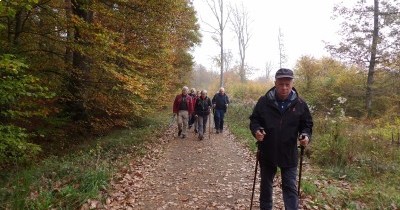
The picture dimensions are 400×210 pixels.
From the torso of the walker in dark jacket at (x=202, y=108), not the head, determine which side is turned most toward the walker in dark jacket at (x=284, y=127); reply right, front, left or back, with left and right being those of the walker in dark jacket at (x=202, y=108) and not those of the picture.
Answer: front

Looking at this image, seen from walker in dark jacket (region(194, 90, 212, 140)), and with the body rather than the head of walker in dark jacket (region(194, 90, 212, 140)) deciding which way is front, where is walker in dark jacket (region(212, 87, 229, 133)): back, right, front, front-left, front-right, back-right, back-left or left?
back-left

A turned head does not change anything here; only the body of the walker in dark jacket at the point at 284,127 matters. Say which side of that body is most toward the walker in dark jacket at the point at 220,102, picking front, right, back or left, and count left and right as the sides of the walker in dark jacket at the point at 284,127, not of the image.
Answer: back

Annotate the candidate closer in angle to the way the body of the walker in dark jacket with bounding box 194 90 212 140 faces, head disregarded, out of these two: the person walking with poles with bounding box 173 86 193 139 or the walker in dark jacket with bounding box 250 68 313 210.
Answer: the walker in dark jacket

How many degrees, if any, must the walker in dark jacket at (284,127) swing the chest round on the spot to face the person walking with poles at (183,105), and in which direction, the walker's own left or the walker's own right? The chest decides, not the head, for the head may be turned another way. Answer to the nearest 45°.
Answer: approximately 135° to the walker's own right

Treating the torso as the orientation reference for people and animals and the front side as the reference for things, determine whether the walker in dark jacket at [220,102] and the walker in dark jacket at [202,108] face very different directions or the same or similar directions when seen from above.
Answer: same or similar directions

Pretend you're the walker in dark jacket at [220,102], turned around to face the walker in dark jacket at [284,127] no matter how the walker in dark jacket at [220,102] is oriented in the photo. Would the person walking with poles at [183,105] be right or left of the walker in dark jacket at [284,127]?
right

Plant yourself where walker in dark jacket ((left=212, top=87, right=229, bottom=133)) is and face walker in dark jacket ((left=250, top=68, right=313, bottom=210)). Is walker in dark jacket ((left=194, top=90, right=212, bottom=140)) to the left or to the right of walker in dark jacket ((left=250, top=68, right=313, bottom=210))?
right

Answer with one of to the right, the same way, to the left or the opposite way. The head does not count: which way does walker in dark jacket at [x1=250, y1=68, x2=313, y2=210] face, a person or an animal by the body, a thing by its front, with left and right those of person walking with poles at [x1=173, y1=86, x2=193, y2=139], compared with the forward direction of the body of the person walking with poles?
the same way

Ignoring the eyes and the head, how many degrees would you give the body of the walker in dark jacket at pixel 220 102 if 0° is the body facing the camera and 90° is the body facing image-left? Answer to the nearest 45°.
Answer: approximately 0°

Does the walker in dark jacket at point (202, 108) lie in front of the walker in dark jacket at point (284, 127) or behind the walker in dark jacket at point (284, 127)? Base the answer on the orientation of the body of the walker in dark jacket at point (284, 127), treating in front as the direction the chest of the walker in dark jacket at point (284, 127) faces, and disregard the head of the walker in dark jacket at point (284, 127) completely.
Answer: behind

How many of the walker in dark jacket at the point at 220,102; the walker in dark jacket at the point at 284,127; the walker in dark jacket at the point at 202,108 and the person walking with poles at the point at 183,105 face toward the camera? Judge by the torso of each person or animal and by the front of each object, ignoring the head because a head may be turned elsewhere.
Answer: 4

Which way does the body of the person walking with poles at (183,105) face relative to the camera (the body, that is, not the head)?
toward the camera

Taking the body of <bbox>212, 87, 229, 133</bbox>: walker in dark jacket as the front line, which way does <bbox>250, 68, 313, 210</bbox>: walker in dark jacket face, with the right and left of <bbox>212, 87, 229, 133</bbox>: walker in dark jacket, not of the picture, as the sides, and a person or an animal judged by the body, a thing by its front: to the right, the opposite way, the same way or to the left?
the same way

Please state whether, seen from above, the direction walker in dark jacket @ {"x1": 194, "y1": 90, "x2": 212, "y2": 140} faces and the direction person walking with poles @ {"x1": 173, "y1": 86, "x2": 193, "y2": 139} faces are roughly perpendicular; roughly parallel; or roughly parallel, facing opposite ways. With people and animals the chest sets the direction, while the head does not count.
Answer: roughly parallel

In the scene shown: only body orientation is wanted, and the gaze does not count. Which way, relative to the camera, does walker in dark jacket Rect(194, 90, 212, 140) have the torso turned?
toward the camera
